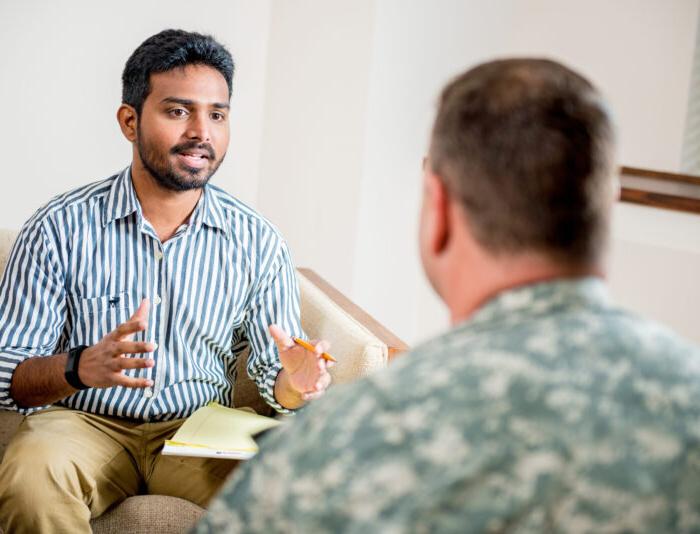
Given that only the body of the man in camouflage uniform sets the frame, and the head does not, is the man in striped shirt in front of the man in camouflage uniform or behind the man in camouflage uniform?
in front

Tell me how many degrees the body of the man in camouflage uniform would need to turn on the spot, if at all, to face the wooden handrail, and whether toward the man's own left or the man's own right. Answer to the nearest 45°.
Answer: approximately 45° to the man's own right

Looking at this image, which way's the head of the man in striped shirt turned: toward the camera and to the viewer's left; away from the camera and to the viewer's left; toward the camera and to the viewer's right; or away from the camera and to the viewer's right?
toward the camera and to the viewer's right

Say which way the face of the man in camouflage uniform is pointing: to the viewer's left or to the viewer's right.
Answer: to the viewer's left

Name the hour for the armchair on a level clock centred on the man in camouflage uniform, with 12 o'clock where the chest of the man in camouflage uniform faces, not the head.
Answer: The armchair is roughly at 11 o'clock from the man in camouflage uniform.

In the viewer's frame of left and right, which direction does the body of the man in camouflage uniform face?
facing away from the viewer and to the left of the viewer
